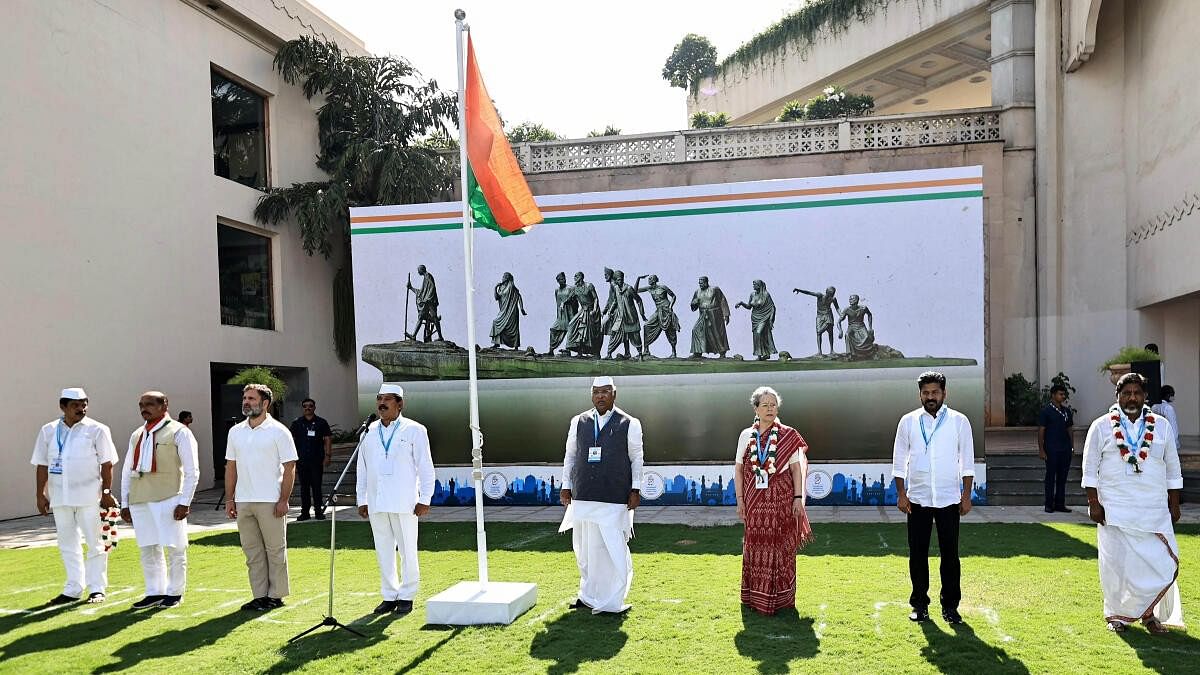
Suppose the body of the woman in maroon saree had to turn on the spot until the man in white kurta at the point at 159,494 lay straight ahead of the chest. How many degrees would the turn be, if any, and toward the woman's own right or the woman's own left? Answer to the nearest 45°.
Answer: approximately 90° to the woman's own right

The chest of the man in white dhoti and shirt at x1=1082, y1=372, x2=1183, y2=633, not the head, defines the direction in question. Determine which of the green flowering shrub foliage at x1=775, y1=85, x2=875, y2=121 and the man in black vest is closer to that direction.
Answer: the man in black vest

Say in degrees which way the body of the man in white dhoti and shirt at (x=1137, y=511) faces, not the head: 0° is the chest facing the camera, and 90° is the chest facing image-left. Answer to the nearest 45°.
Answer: approximately 0°

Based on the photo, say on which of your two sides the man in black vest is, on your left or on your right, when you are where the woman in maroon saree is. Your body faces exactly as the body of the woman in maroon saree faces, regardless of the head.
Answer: on your right

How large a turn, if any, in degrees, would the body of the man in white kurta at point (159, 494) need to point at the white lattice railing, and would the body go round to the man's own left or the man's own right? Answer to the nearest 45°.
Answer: approximately 180°

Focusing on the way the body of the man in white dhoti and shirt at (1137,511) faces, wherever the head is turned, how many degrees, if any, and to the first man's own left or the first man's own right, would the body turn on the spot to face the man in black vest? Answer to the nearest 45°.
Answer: approximately 90° to the first man's own right

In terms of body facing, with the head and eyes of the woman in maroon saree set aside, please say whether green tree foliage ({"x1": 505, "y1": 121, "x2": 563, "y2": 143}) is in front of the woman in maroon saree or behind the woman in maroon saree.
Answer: behind

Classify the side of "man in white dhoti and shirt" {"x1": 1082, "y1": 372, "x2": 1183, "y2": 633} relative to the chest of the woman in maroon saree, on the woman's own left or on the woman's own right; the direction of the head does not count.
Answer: on the woman's own left
